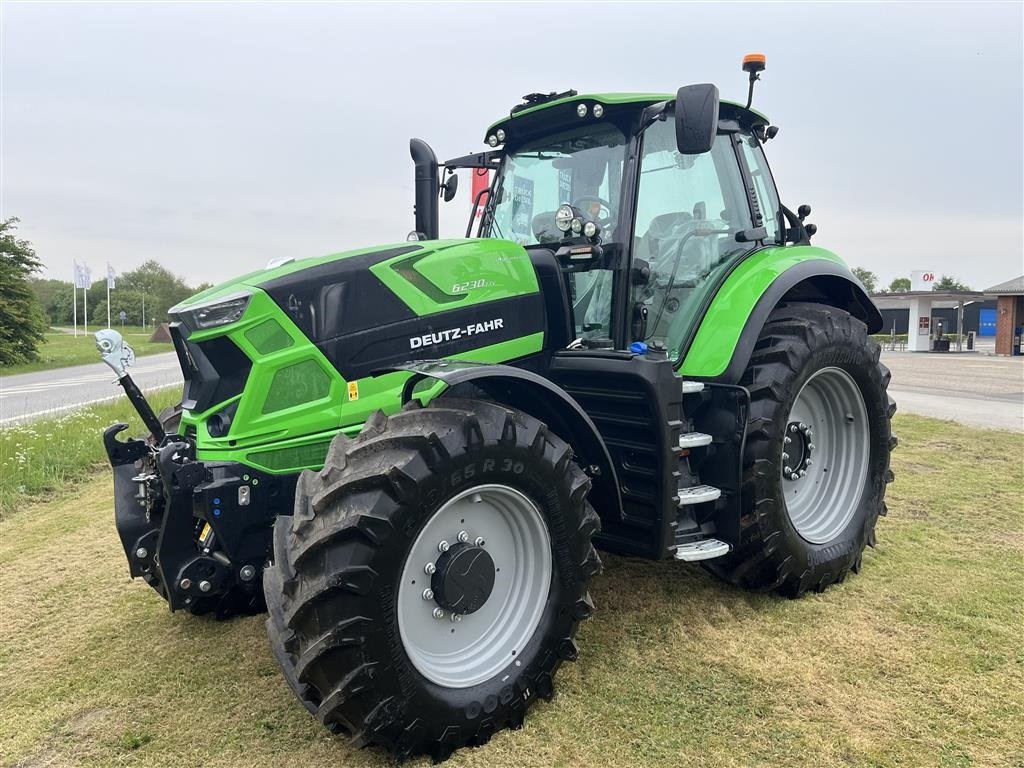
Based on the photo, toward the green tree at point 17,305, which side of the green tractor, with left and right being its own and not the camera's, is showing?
right

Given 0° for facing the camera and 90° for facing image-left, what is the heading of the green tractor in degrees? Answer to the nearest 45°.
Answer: approximately 45°
